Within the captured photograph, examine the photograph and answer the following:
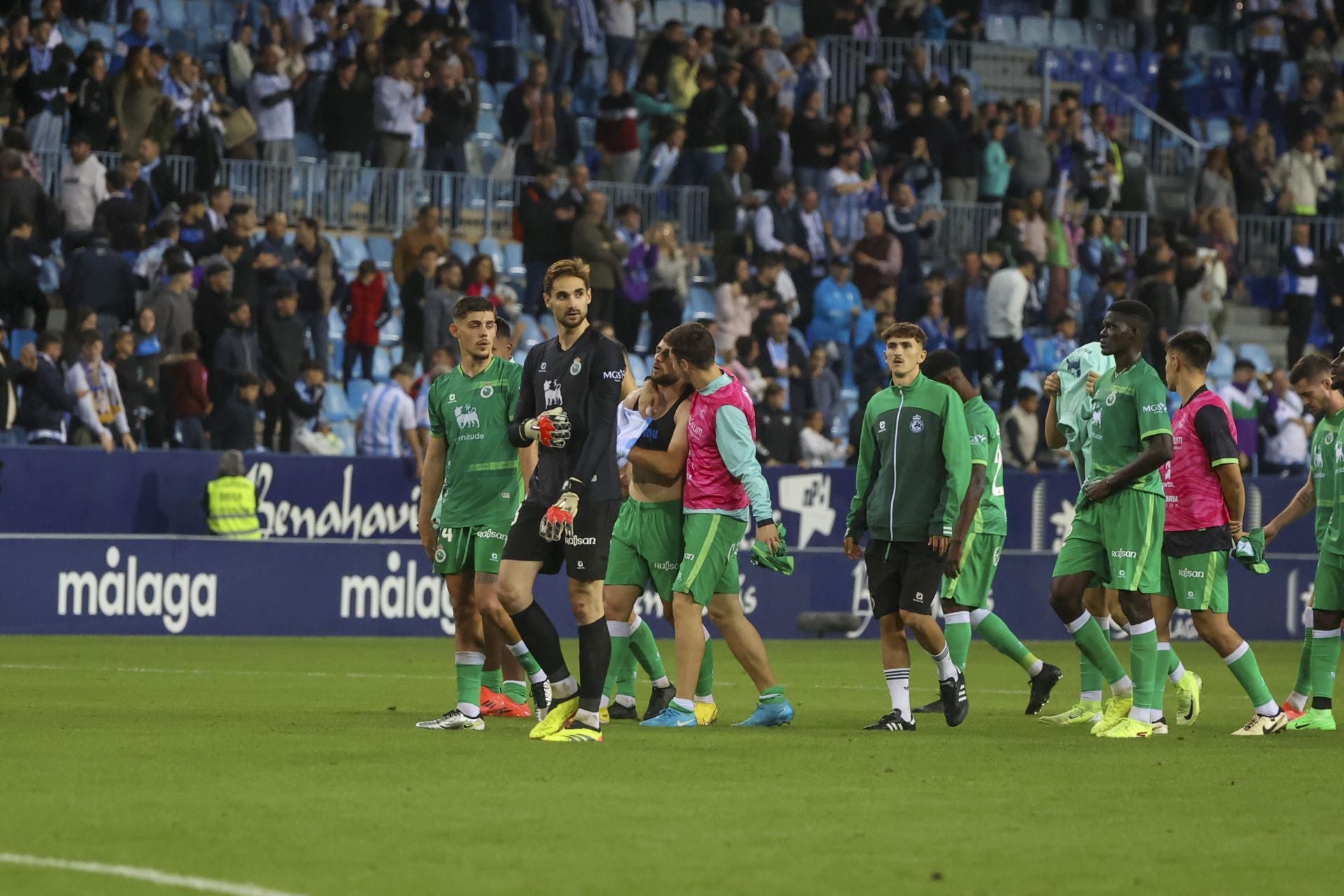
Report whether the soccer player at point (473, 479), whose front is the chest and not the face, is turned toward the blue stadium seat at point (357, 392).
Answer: no

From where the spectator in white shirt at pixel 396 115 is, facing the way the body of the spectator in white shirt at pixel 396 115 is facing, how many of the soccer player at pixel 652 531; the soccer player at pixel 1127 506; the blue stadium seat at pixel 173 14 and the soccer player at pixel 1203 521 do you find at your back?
1

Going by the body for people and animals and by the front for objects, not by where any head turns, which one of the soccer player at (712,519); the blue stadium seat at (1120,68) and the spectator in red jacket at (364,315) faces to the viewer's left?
the soccer player

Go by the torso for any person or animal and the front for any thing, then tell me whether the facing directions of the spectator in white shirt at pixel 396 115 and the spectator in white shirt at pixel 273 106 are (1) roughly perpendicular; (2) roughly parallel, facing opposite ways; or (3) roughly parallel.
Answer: roughly parallel

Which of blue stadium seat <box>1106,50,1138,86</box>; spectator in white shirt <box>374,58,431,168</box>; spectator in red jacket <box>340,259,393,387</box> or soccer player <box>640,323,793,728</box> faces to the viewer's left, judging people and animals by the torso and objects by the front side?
the soccer player

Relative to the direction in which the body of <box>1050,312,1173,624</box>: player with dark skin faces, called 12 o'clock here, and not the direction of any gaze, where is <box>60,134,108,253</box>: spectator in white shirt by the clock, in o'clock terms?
The spectator in white shirt is roughly at 3 o'clock from the player with dark skin.

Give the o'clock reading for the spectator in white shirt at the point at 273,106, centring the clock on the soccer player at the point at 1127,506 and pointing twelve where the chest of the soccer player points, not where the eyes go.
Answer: The spectator in white shirt is roughly at 3 o'clock from the soccer player.

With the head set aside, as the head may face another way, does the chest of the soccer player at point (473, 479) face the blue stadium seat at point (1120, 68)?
no

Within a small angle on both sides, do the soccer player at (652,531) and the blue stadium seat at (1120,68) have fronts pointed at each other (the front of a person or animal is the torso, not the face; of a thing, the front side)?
no

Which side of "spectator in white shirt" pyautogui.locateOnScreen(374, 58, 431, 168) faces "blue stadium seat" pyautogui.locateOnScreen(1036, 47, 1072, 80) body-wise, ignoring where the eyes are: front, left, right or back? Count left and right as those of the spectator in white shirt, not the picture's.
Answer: left

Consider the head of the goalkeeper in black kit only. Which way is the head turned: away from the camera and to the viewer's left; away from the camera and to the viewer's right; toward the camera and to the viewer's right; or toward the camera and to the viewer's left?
toward the camera and to the viewer's right

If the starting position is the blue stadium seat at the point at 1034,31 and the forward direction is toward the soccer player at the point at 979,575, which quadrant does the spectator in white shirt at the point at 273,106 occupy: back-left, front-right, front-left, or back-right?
front-right

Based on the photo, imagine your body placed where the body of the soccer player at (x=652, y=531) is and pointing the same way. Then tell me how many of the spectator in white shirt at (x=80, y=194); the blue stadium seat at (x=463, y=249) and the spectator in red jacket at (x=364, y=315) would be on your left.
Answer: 0

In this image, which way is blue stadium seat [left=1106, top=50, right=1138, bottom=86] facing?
toward the camera

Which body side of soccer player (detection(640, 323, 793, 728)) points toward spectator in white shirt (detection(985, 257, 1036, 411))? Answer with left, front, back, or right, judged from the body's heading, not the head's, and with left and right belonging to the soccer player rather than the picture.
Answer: right

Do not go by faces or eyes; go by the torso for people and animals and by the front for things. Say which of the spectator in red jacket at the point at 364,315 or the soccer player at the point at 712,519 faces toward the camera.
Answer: the spectator in red jacket

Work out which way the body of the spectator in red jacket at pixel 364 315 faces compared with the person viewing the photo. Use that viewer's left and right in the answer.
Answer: facing the viewer

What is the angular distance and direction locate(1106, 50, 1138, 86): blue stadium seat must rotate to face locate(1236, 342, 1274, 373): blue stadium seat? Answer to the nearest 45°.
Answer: approximately 45° to its left
